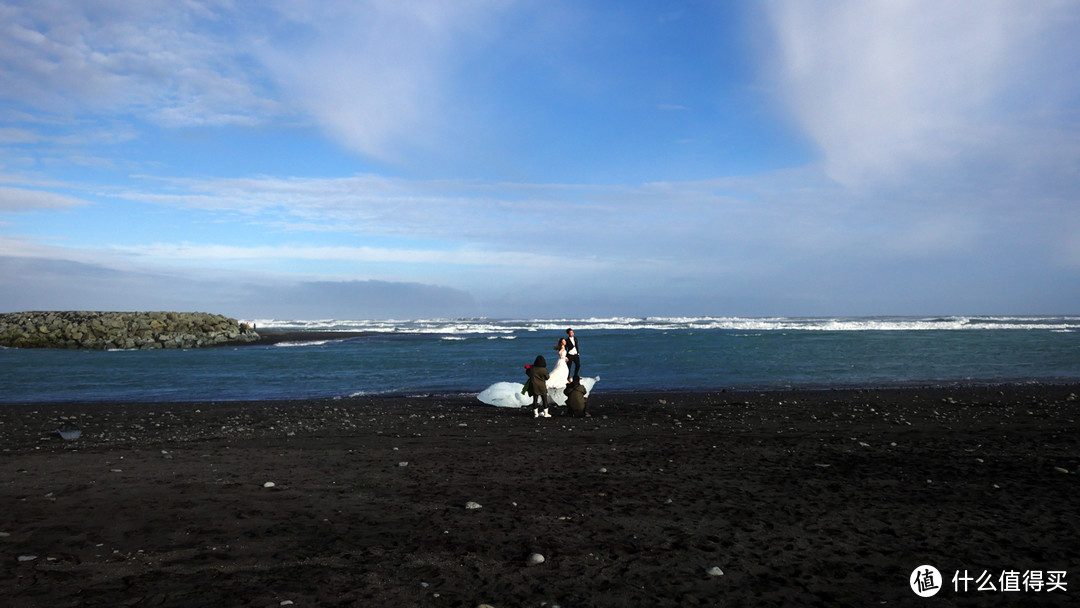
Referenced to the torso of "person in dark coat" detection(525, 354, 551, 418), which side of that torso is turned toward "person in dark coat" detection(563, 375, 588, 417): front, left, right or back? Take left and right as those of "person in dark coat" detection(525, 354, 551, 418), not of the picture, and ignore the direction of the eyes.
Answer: right

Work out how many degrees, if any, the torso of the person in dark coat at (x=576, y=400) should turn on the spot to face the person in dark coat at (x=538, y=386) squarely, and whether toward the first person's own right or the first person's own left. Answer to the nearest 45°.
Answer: approximately 90° to the first person's own left

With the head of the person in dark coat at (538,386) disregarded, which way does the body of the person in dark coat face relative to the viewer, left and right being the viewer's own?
facing away from the viewer

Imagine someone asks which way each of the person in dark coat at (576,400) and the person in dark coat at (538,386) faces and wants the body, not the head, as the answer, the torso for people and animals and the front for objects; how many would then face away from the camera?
2

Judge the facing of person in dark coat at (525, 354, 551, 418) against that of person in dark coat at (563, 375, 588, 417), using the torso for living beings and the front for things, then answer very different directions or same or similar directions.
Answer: same or similar directions

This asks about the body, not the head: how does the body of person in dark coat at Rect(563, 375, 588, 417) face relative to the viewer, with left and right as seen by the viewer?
facing away from the viewer
